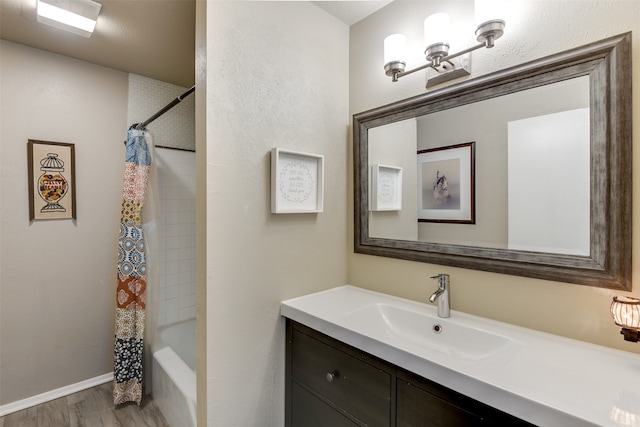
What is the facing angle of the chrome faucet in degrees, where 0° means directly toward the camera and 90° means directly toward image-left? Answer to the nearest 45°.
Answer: approximately 45°

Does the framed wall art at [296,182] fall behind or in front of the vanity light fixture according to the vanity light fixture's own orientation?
in front

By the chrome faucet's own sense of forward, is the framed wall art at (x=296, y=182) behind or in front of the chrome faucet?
in front
